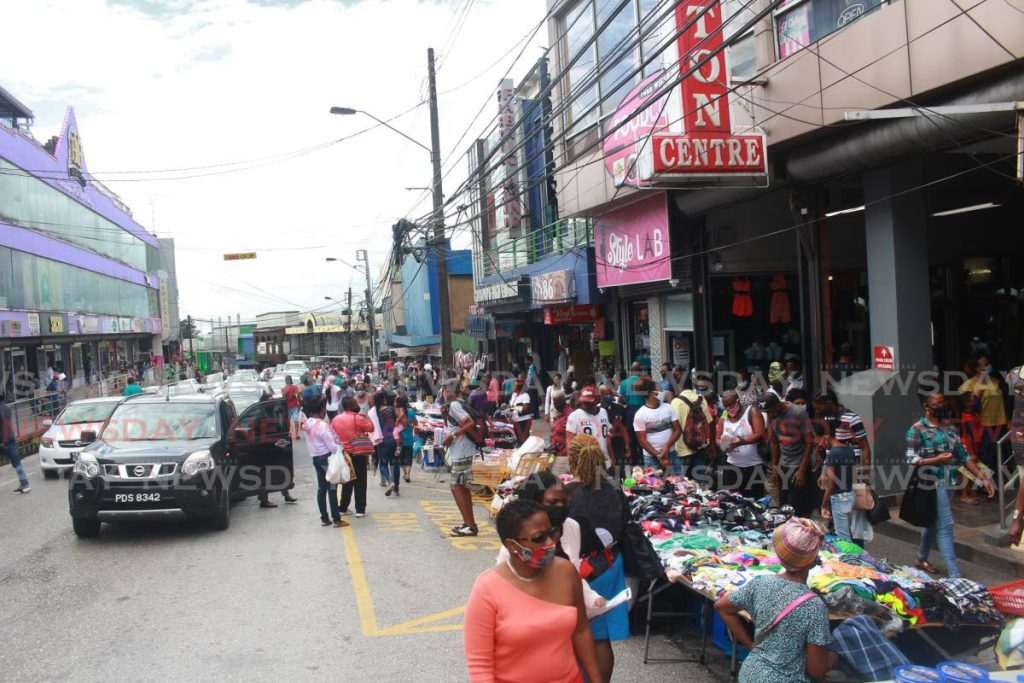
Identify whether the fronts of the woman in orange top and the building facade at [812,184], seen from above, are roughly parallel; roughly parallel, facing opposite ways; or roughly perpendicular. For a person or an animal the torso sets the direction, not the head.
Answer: roughly perpendicular

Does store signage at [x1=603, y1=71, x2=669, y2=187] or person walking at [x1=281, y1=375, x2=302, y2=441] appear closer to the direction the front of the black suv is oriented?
the store signage

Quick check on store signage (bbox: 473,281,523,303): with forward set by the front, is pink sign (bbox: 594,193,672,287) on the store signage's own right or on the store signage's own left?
on the store signage's own left

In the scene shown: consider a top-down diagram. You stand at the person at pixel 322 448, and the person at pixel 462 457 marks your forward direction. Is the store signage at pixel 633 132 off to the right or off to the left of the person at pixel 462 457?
left

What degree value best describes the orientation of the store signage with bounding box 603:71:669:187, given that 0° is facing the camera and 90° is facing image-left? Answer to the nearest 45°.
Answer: approximately 45°

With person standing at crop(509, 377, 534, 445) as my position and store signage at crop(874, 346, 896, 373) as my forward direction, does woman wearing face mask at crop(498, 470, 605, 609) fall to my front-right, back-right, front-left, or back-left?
front-right

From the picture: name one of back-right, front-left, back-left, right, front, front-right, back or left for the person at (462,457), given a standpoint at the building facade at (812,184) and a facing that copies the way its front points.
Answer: front

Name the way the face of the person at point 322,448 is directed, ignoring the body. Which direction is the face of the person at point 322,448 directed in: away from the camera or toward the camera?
away from the camera

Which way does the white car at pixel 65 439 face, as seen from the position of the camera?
facing the viewer and to the left of the viewer

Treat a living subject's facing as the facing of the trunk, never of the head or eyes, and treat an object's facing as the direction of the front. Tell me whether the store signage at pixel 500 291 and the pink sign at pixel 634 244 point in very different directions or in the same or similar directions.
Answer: same or similar directions

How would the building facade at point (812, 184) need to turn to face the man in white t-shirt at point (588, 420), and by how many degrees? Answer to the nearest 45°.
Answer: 0° — it already faces them

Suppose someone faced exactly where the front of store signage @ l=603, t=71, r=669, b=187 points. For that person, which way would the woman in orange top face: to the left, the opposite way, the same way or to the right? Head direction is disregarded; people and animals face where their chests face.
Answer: to the left

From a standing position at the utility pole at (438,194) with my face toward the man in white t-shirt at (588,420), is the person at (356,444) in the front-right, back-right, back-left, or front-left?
front-right

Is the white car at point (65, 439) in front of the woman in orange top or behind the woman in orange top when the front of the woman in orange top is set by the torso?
behind

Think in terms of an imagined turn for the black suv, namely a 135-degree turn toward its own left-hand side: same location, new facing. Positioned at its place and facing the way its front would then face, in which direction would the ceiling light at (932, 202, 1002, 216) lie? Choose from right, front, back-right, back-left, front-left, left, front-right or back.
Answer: front-right

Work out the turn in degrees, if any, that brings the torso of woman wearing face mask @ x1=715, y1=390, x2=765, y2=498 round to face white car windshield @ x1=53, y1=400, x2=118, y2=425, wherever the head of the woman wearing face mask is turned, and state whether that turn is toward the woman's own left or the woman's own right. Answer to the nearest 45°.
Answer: approximately 45° to the woman's own right

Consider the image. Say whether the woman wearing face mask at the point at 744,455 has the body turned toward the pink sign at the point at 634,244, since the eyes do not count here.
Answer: no
